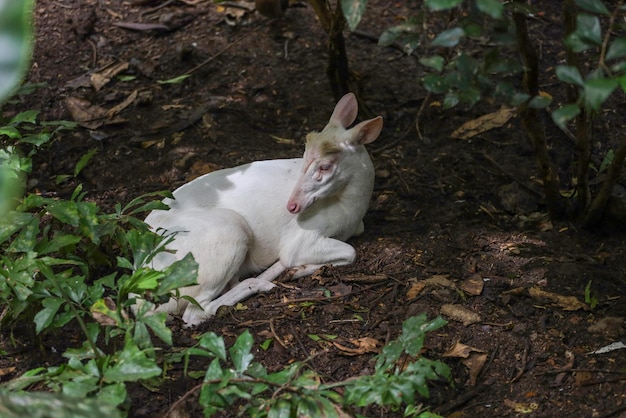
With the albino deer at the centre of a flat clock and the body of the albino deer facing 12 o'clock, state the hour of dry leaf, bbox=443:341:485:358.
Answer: The dry leaf is roughly at 2 o'clock from the albino deer.

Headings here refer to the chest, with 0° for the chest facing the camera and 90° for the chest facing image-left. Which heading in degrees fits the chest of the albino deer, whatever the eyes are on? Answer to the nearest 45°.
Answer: approximately 270°

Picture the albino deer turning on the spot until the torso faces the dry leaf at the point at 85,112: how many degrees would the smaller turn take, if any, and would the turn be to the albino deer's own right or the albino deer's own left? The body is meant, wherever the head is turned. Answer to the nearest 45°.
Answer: approximately 135° to the albino deer's own left

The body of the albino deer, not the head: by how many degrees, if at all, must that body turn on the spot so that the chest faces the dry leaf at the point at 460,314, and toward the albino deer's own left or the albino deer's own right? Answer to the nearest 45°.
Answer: approximately 45° to the albino deer's own right

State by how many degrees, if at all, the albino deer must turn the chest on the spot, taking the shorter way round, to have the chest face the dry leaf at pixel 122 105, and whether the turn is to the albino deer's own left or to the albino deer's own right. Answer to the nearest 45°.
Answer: approximately 135° to the albino deer's own left

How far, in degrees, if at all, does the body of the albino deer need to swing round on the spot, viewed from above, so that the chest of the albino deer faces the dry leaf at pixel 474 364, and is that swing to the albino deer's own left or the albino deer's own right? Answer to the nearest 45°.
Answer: approximately 45° to the albino deer's own right

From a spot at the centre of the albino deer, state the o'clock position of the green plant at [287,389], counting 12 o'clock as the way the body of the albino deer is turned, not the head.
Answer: The green plant is roughly at 3 o'clock from the albino deer.

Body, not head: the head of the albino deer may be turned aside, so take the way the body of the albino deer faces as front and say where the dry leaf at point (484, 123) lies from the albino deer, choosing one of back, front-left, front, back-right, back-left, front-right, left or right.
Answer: front-left
